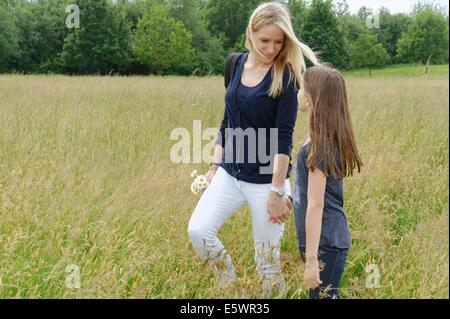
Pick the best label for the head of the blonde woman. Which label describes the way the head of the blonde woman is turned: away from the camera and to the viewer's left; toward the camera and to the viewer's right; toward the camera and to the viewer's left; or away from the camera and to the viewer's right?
toward the camera and to the viewer's right

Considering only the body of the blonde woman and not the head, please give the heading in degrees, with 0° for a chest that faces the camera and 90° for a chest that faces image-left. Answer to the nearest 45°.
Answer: approximately 45°

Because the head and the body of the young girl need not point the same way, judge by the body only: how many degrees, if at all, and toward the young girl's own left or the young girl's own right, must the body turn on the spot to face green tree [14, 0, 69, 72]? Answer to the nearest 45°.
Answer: approximately 45° to the young girl's own right

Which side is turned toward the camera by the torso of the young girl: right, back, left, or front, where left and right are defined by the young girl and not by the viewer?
left

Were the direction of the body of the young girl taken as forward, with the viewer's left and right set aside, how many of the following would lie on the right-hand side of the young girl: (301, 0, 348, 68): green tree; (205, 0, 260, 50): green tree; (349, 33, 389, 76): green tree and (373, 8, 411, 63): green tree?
4

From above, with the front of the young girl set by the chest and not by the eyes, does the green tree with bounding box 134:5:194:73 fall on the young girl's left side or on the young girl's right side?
on the young girl's right side
